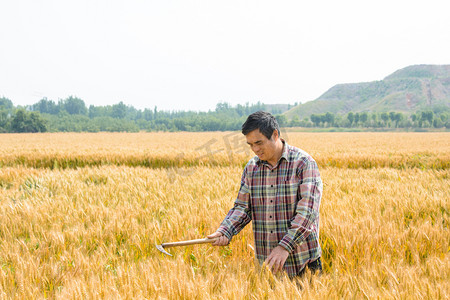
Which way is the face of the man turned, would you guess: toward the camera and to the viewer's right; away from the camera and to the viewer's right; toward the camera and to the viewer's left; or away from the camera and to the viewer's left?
toward the camera and to the viewer's left
